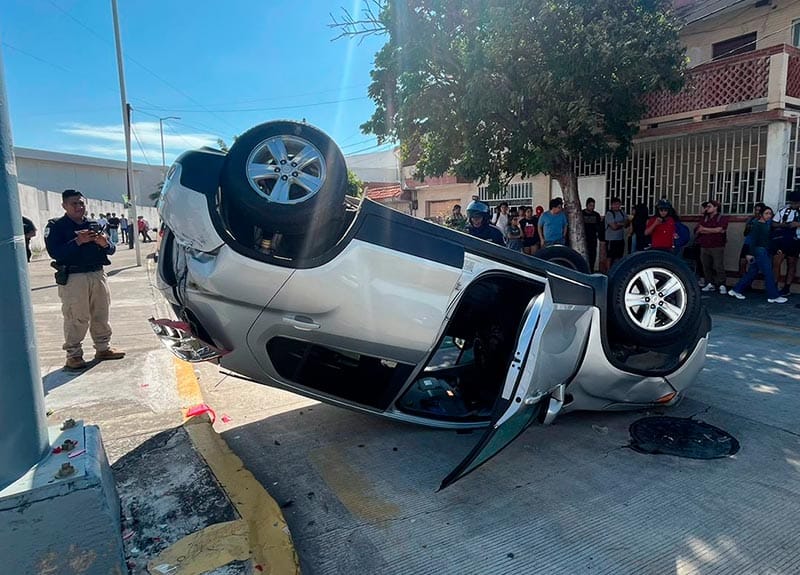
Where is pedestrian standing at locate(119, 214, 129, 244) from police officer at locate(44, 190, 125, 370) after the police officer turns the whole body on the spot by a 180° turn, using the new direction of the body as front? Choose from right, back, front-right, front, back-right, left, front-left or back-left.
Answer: front-right

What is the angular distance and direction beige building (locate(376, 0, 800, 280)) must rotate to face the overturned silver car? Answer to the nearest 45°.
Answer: approximately 45° to its left

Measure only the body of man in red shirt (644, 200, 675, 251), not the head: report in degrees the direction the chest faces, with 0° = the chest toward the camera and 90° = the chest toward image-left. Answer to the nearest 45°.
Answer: approximately 0°

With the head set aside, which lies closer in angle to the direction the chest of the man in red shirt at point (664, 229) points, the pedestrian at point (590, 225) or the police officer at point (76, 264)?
the police officer

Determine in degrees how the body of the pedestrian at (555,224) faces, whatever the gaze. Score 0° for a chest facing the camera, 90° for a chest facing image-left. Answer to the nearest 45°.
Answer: approximately 0°

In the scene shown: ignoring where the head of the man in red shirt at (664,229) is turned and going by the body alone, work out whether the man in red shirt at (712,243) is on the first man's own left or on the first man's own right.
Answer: on the first man's own left

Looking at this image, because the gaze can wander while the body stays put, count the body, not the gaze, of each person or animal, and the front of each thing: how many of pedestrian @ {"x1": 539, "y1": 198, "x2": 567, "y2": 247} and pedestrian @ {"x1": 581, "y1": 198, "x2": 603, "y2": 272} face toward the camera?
2
